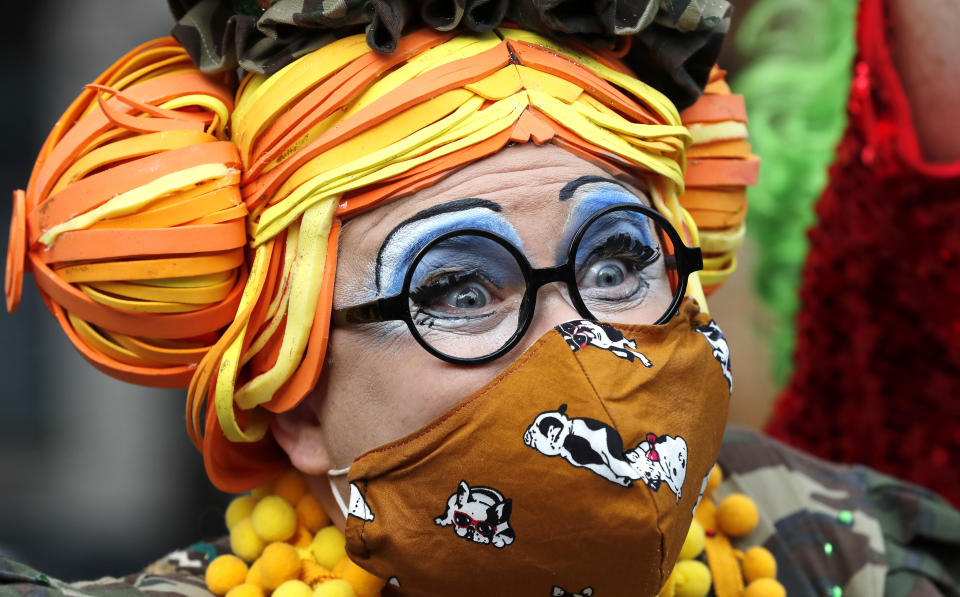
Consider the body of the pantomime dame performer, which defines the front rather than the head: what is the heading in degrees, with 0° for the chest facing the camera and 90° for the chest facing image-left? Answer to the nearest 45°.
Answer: approximately 315°
